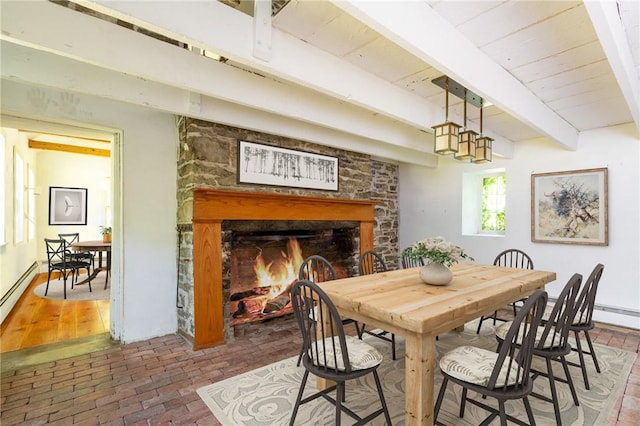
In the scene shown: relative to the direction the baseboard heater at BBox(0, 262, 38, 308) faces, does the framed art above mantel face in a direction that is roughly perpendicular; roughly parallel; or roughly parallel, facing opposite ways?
roughly perpendicular

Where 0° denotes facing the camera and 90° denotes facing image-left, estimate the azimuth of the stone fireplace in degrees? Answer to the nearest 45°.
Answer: approximately 315°

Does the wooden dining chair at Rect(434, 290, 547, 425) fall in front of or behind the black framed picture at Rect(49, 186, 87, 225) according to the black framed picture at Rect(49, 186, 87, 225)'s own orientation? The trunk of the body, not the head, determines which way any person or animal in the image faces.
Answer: in front

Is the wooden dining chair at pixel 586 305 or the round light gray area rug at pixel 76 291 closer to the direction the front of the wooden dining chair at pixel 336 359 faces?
the wooden dining chair

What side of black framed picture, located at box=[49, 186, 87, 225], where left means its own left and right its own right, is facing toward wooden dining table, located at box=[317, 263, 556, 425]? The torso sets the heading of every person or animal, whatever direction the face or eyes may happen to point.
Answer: front

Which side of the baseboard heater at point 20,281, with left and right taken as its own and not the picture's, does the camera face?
right

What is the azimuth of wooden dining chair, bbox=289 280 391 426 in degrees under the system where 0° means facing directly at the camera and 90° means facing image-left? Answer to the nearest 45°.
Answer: approximately 225°

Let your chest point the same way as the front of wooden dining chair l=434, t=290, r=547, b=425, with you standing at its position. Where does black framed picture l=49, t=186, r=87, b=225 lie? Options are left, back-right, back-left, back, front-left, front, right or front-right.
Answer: front-left

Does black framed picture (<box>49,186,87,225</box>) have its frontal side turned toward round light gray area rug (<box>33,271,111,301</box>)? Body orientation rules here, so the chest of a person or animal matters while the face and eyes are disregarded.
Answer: yes

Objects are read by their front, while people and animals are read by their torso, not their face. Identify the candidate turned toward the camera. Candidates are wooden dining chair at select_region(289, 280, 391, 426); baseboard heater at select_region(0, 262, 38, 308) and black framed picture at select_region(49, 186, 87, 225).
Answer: the black framed picture

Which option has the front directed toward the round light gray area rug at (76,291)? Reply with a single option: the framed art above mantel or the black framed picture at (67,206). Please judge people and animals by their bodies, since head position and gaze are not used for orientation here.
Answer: the black framed picture

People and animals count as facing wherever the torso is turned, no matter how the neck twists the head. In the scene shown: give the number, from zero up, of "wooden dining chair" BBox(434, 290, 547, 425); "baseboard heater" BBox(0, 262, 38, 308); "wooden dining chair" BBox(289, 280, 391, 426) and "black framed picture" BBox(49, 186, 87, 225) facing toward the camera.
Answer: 1

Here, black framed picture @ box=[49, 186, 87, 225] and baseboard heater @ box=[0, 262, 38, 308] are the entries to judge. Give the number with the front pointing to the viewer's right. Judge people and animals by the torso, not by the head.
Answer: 1

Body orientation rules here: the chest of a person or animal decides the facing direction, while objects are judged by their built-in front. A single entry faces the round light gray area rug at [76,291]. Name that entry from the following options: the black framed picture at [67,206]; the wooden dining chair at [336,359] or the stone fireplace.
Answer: the black framed picture
